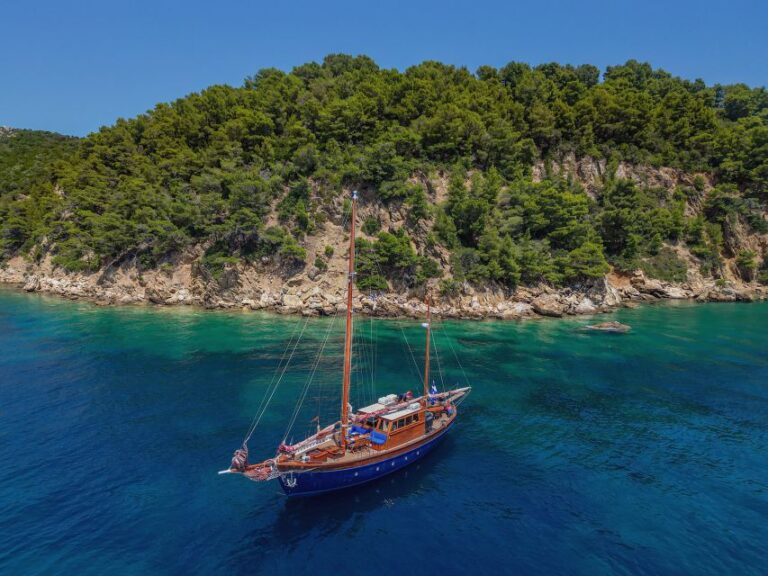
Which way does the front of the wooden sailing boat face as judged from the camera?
facing the viewer and to the left of the viewer
